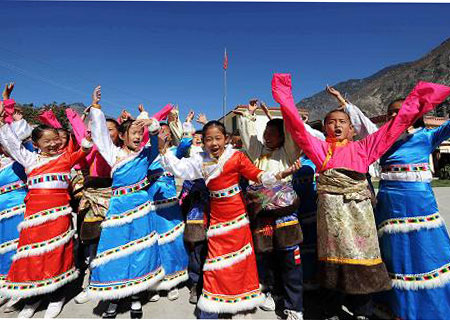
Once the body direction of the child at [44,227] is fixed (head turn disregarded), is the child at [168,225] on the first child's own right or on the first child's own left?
on the first child's own left

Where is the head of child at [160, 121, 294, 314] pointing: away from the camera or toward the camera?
toward the camera

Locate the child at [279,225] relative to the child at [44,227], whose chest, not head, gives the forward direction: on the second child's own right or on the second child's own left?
on the second child's own left

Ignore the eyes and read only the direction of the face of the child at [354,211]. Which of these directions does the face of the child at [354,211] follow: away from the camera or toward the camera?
toward the camera

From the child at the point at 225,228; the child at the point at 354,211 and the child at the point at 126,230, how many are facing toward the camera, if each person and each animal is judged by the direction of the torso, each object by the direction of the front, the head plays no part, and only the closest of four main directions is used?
3

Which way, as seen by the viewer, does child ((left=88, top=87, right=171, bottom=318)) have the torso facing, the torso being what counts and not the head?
toward the camera

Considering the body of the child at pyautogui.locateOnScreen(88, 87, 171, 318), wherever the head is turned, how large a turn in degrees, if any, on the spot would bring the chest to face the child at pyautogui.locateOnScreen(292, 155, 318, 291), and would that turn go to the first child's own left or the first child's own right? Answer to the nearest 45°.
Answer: approximately 90° to the first child's own left

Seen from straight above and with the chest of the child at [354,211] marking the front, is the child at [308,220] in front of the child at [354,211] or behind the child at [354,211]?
behind

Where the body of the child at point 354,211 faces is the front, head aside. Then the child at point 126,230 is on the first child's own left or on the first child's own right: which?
on the first child's own right

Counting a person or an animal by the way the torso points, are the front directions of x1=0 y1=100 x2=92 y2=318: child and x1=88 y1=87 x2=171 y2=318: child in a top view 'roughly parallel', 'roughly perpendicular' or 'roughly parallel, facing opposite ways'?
roughly parallel

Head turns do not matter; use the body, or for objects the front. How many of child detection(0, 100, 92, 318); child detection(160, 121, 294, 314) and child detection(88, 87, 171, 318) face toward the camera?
3

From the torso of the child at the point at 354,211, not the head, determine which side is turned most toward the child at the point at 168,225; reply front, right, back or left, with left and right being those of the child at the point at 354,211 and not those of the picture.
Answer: right

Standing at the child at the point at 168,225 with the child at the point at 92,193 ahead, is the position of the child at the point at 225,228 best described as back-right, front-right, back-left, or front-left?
back-left

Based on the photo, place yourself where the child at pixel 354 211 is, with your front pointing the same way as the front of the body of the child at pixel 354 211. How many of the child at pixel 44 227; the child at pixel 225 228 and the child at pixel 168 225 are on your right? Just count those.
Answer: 3

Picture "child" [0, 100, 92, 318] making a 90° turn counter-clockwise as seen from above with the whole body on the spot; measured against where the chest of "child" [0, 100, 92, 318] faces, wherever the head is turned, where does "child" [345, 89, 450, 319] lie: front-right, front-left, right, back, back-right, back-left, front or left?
front-right

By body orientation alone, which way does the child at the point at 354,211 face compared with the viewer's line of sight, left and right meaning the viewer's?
facing the viewer
